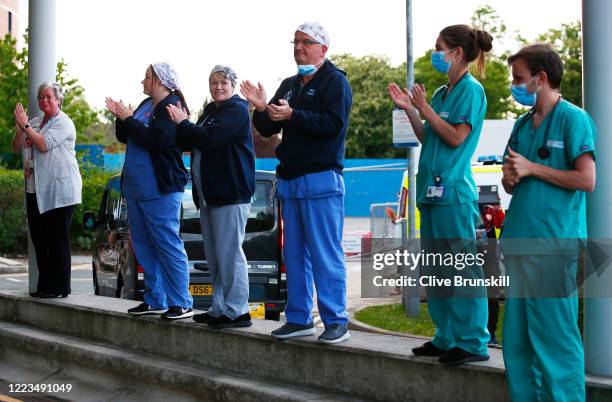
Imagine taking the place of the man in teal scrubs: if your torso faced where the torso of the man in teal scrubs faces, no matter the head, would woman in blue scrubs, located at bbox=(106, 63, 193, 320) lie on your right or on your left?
on your right

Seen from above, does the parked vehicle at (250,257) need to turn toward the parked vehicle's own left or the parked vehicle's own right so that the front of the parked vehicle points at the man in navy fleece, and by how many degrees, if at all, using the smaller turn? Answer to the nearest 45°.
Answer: approximately 135° to the parked vehicle's own left

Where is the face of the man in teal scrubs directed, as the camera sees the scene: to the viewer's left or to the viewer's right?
to the viewer's left

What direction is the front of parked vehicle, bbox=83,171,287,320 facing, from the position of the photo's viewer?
facing away from the viewer and to the left of the viewer
